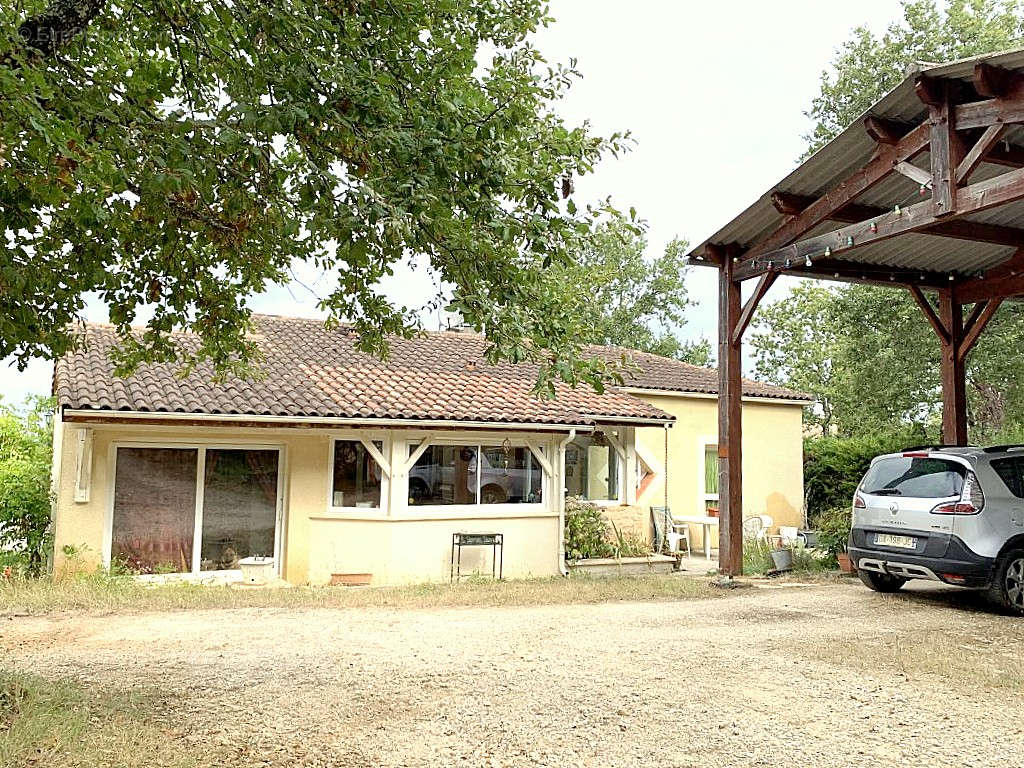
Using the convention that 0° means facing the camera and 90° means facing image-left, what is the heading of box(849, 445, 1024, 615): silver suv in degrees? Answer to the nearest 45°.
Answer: approximately 225°

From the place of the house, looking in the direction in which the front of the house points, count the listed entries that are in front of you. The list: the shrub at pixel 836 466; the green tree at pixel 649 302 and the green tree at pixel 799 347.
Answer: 0

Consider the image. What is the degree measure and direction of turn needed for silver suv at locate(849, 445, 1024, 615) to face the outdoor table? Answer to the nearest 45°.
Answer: approximately 90° to its left

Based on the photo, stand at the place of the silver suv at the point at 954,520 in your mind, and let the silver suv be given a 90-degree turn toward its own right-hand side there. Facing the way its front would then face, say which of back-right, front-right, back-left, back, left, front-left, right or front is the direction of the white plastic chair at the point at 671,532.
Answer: back

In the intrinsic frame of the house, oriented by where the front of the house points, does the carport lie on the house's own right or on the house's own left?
on the house's own left

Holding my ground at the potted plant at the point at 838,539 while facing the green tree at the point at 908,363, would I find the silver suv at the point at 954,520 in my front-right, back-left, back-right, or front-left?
back-right

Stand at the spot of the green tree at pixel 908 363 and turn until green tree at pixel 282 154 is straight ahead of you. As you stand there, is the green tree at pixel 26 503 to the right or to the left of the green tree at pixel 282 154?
right

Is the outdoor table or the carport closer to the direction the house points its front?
the carport

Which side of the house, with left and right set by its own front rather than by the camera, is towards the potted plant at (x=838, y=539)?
left

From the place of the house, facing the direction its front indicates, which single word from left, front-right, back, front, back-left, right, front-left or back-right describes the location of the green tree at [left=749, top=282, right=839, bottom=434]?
back-left

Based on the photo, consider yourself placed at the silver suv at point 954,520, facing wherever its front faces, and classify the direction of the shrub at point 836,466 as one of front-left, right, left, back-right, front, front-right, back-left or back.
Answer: front-left

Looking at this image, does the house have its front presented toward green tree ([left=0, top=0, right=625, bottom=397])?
yes

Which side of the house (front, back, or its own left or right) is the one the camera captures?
front

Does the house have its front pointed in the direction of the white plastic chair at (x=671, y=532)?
no
